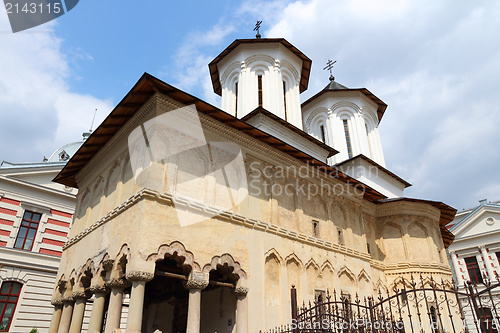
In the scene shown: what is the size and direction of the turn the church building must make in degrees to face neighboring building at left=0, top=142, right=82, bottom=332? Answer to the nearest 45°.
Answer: approximately 90° to its right

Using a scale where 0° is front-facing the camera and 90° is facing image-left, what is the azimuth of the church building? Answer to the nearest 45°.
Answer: approximately 45°

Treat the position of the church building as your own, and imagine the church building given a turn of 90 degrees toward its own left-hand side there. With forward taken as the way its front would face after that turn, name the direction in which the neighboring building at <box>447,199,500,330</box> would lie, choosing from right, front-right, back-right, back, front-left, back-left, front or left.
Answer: left

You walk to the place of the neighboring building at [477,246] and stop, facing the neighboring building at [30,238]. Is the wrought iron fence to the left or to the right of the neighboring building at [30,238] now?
left
